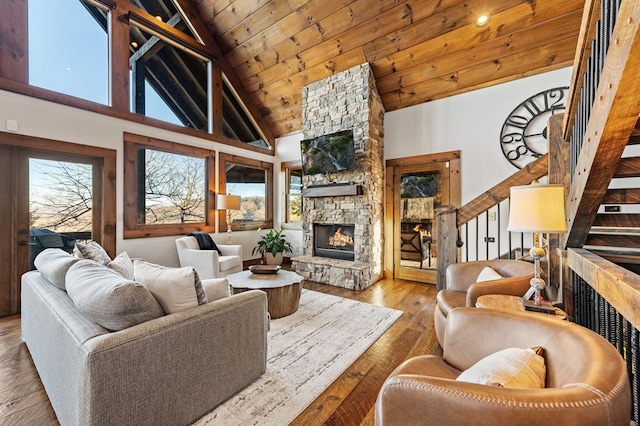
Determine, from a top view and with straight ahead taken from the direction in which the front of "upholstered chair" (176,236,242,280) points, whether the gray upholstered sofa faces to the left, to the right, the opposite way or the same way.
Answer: to the left

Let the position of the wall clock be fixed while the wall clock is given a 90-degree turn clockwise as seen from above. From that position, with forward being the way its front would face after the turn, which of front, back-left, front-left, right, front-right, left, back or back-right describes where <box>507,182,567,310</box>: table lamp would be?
left

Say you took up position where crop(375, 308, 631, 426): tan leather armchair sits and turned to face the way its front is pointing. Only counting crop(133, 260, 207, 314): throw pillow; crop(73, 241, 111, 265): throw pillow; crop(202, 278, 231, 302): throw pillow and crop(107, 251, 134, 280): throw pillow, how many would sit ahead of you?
4

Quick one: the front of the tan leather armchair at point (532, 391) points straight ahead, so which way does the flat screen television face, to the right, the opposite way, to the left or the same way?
to the left

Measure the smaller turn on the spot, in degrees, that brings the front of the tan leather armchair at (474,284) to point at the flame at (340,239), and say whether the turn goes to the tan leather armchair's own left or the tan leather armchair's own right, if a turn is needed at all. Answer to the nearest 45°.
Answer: approximately 90° to the tan leather armchair's own right

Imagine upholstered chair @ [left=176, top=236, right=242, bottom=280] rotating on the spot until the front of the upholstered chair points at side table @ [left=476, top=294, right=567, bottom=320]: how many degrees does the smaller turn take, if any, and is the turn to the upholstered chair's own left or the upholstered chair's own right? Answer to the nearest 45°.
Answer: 0° — it already faces it

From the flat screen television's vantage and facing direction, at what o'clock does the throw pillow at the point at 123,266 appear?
The throw pillow is roughly at 12 o'clock from the flat screen television.

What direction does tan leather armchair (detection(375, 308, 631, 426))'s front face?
to the viewer's left

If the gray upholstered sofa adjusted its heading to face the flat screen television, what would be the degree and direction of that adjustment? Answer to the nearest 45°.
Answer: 0° — it already faces it

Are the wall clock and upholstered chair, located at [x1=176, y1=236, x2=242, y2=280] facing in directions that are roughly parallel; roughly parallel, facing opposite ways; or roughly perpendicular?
roughly perpendicular
